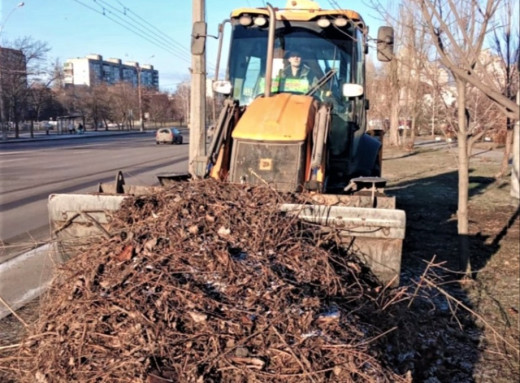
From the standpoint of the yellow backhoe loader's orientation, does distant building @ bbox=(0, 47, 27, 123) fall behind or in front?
behind

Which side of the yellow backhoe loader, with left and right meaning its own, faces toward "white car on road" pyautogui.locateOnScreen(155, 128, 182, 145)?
back

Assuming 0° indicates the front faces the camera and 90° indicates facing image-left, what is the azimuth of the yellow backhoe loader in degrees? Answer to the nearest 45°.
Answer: approximately 0°

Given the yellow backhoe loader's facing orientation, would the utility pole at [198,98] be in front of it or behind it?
behind

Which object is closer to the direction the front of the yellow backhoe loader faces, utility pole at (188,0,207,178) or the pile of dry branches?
the pile of dry branches

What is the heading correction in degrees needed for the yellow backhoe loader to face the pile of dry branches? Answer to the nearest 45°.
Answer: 0° — it already faces it
